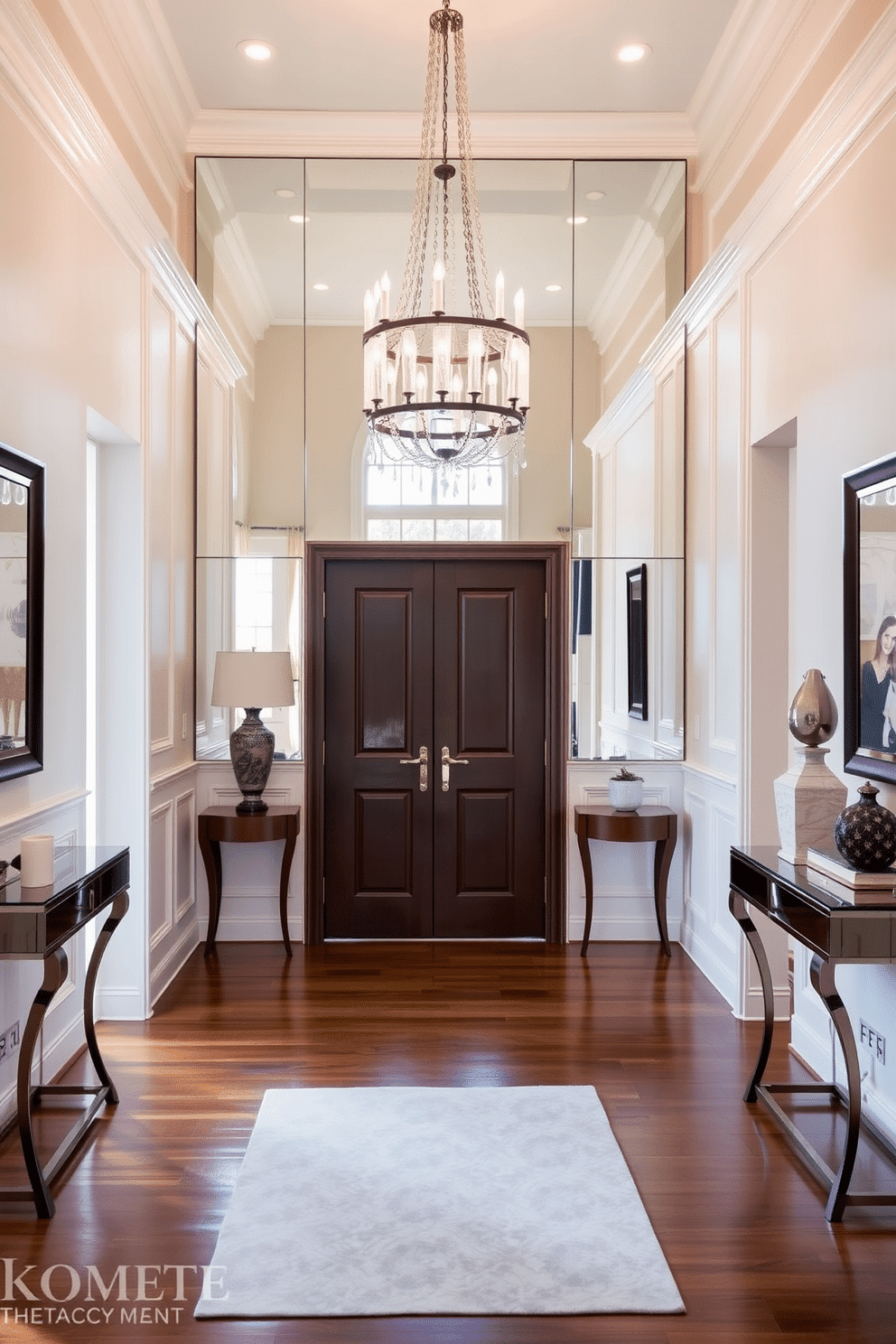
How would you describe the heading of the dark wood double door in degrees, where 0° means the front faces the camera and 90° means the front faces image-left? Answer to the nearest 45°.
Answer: approximately 0°

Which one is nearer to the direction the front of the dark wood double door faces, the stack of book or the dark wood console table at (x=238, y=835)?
the stack of book

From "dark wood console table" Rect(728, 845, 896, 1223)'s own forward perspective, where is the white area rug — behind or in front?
in front

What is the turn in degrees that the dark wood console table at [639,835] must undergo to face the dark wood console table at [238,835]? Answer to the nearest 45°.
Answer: approximately 90° to its right

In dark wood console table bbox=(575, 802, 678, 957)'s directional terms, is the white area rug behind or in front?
in front

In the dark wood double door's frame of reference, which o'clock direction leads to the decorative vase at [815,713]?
The decorative vase is roughly at 11 o'clock from the dark wood double door.

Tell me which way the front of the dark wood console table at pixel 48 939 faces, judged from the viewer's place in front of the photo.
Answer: facing to the right of the viewer

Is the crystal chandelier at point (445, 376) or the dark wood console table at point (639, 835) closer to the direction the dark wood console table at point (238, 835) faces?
the crystal chandelier

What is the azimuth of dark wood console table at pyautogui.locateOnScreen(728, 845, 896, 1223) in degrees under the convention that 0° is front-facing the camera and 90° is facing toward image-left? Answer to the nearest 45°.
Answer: approximately 90°
